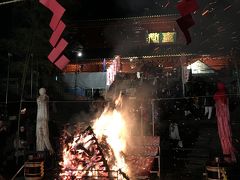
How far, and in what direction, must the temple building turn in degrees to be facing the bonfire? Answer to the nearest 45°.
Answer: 0° — it already faces it

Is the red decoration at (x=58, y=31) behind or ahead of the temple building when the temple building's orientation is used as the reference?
ahead

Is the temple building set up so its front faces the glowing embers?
yes

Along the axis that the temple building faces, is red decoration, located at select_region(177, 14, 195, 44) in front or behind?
in front

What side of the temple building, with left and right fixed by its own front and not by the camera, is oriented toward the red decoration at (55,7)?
front

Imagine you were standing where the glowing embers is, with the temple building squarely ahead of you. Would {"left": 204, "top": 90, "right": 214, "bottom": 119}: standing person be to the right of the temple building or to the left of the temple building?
right

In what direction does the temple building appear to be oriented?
toward the camera
